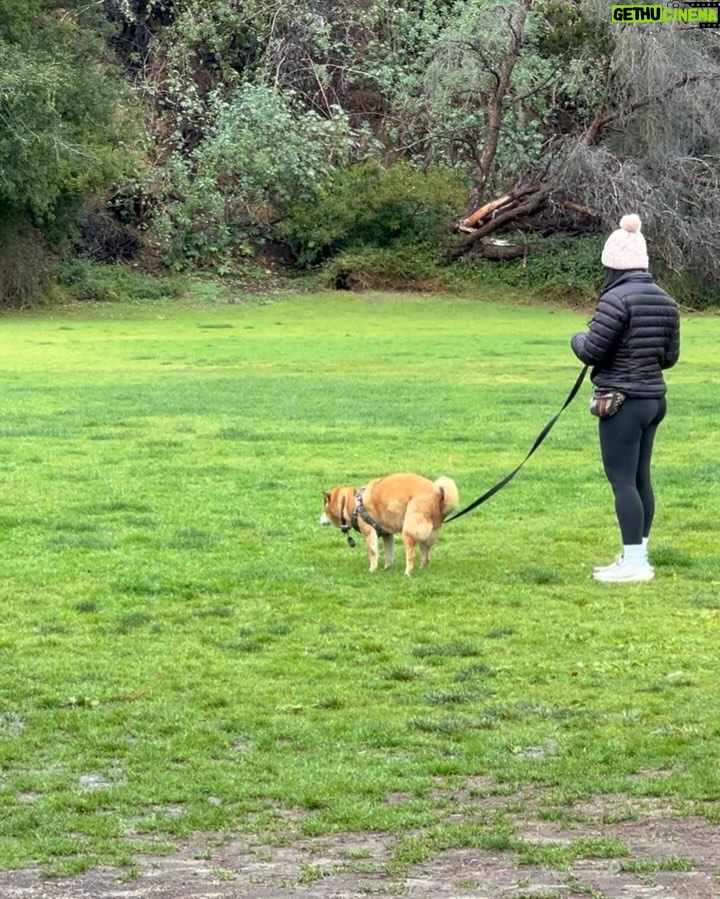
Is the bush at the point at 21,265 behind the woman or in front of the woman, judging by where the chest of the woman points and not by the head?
in front

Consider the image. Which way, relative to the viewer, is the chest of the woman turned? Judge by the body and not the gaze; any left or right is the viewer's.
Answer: facing away from the viewer and to the left of the viewer

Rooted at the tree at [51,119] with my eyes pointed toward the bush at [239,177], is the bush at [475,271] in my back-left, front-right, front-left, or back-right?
front-right

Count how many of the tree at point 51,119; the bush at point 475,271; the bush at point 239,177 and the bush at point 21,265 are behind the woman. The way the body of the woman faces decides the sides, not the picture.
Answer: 0

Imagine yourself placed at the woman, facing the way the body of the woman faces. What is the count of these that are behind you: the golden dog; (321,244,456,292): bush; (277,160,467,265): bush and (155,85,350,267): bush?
0

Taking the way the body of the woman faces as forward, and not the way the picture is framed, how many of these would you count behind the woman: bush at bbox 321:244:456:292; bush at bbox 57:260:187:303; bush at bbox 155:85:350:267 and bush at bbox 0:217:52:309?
0

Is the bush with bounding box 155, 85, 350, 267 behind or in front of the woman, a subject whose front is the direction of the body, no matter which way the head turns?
in front

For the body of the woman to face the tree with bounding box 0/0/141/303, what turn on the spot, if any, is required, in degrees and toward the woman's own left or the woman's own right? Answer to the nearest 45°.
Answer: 0° — they already face it

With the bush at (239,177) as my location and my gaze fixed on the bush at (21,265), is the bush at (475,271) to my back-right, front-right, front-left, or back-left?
back-left

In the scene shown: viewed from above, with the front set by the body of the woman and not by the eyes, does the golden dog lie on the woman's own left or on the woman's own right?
on the woman's own left

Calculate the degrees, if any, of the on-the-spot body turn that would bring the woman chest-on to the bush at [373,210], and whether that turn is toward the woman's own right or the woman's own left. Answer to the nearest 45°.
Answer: approximately 45° to the woman's own right

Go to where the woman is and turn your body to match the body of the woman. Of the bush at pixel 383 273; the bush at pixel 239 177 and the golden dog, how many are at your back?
0

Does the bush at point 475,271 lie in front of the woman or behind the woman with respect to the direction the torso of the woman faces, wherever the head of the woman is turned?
in front
